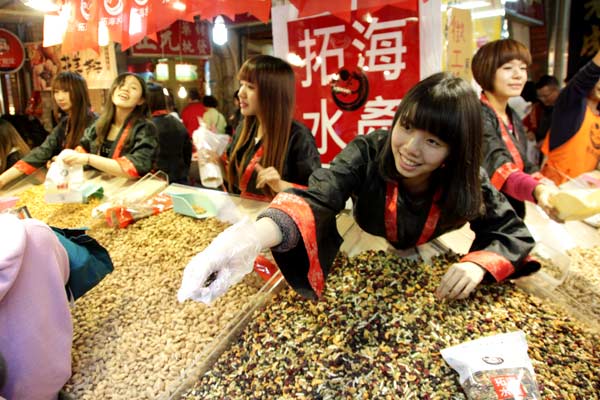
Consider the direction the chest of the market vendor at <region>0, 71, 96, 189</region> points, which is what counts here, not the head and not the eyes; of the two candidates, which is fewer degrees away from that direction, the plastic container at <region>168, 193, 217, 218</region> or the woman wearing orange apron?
the plastic container

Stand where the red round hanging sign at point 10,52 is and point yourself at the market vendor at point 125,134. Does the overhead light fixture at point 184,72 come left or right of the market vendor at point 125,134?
left

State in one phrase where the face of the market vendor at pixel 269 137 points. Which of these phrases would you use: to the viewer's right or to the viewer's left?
to the viewer's left

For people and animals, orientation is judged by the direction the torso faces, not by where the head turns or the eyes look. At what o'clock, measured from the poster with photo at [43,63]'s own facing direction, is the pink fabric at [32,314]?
The pink fabric is roughly at 12 o'clock from the poster with photo.

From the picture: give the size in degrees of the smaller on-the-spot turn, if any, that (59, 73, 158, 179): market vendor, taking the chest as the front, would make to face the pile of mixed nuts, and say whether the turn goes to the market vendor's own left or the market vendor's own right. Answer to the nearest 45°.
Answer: approximately 45° to the market vendor's own left
